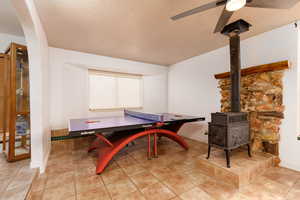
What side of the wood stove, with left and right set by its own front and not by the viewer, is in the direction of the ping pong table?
front

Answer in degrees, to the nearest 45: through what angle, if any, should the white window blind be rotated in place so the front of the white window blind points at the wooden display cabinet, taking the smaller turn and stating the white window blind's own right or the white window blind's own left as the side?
approximately 90° to the white window blind's own right

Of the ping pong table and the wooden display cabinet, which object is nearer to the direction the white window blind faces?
the ping pong table

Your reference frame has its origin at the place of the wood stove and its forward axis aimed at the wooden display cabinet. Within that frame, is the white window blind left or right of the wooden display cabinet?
right

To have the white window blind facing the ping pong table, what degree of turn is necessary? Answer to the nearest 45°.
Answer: approximately 45° to its right

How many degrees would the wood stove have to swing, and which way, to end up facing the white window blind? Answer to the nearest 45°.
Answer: approximately 45° to its right

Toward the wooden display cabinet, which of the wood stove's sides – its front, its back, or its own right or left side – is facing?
front

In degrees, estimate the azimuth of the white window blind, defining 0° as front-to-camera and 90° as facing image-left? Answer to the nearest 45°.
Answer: approximately 315°

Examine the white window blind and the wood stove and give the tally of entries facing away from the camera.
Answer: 0

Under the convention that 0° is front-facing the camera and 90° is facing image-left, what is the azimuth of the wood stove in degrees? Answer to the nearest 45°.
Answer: approximately 45°

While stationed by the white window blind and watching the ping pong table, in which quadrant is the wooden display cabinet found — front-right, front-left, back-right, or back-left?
front-right
